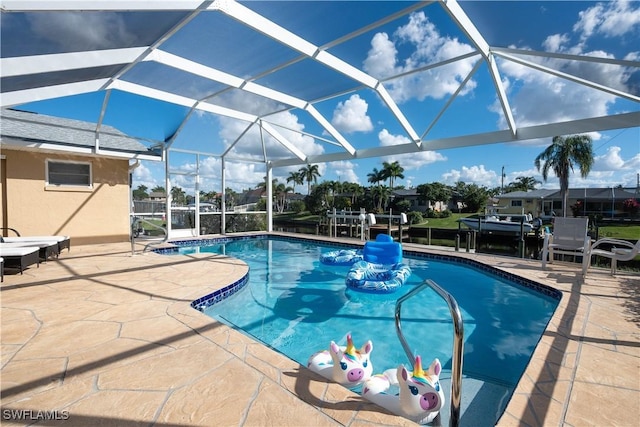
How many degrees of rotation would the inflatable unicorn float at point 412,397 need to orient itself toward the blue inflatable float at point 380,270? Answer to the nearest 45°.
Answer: approximately 135° to its left

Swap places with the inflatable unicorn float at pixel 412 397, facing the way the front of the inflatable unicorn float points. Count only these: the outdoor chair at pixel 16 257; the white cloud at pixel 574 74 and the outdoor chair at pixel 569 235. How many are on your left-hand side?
2

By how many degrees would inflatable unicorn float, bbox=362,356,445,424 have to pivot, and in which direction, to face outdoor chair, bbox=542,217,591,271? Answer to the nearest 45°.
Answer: approximately 90° to its left

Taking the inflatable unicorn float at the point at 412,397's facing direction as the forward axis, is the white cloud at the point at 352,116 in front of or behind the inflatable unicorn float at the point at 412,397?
behind

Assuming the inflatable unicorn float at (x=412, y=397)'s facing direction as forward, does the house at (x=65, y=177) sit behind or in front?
behind

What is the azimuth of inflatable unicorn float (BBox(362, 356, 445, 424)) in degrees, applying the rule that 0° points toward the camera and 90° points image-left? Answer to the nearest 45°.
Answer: approximately 315°

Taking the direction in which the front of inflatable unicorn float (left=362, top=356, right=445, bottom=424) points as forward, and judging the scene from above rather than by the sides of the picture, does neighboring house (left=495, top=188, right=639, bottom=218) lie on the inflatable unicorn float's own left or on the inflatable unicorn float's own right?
on the inflatable unicorn float's own left

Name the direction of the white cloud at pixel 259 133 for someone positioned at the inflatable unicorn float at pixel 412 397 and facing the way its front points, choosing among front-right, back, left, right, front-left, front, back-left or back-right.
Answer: back
